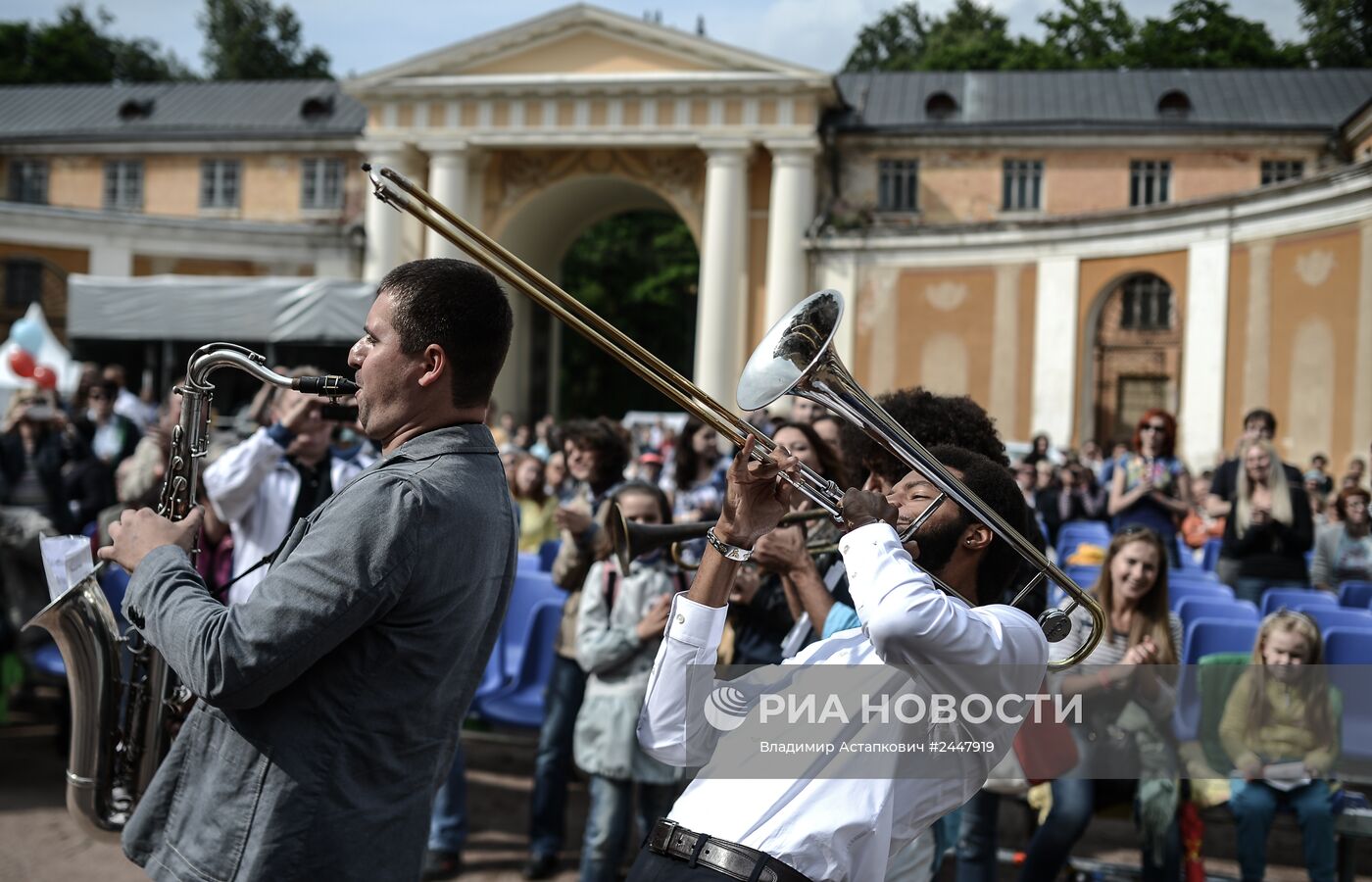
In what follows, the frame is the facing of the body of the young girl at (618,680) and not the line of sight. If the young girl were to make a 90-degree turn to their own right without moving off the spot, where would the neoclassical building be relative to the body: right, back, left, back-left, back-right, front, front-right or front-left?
back-right

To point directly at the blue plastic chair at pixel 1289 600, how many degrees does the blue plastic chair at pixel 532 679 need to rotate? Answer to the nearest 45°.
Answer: approximately 135° to its left

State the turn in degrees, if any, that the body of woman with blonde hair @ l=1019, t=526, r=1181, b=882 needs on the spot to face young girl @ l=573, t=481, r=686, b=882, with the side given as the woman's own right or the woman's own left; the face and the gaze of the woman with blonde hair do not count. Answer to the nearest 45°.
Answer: approximately 90° to the woman's own right

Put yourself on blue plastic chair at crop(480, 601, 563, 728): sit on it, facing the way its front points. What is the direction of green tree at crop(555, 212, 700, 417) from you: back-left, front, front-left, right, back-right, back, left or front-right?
back-right

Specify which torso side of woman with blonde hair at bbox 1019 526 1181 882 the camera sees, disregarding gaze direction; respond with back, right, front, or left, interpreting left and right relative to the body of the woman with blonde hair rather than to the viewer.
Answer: front

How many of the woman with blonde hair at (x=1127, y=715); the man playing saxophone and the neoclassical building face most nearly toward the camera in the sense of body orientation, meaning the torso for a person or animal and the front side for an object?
2

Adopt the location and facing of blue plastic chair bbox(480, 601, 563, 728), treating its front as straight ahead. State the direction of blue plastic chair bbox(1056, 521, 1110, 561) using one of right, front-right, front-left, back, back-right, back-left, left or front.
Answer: back

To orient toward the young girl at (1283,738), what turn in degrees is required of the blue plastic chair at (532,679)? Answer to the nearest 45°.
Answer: approximately 90° to its left

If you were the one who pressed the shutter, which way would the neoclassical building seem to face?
facing the viewer

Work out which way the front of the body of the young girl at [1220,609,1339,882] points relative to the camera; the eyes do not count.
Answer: toward the camera

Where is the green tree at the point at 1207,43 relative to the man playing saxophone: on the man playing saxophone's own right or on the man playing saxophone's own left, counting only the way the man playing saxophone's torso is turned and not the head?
on the man playing saxophone's own right

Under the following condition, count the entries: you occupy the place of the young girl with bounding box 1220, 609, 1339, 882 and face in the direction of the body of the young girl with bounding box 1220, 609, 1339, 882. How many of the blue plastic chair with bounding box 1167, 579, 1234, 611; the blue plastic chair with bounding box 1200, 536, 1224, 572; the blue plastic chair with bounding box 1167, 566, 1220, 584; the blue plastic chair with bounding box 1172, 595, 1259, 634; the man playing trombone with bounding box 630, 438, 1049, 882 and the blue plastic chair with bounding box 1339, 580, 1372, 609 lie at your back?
5

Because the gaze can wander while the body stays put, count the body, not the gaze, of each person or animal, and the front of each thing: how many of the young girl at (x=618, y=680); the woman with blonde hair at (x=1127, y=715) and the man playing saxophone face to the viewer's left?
1

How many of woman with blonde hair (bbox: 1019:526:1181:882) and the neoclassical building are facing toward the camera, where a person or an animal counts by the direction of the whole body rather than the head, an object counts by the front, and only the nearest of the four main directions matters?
2

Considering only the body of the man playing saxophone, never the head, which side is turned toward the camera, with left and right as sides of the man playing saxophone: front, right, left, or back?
left

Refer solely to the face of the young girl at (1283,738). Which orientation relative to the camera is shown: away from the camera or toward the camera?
toward the camera

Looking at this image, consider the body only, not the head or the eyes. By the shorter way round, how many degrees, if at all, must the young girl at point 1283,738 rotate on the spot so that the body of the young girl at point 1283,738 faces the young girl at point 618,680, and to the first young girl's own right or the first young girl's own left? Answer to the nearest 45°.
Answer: approximately 90° to the first young girl's own right

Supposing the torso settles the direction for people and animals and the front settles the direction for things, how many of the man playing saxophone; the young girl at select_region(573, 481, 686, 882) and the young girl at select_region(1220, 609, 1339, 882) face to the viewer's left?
1

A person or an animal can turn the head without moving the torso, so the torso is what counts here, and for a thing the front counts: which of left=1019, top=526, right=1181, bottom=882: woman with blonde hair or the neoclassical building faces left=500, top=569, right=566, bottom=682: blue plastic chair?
the neoclassical building

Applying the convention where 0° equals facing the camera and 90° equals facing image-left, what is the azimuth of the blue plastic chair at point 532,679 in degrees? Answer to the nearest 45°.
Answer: approximately 45°

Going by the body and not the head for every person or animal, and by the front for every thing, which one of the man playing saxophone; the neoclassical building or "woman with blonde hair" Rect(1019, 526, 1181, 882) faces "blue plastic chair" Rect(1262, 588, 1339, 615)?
the neoclassical building
